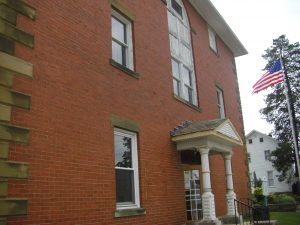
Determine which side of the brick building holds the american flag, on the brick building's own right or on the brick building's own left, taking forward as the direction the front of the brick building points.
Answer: on the brick building's own left

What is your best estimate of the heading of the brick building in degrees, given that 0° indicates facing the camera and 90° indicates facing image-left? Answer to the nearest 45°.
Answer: approximately 315°

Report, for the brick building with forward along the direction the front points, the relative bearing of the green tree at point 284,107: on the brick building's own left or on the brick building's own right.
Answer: on the brick building's own left
